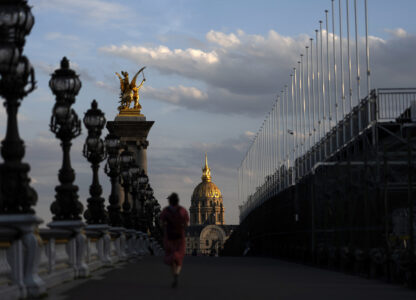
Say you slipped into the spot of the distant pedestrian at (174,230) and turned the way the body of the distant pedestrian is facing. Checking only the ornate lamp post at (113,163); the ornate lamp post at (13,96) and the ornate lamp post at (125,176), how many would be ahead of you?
2

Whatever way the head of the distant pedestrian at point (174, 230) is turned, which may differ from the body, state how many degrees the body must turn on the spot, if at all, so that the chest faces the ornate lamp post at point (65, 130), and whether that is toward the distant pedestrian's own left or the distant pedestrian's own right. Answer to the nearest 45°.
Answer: approximately 45° to the distant pedestrian's own left

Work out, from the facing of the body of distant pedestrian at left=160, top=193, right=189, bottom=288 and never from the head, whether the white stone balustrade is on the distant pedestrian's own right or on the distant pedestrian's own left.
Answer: on the distant pedestrian's own left

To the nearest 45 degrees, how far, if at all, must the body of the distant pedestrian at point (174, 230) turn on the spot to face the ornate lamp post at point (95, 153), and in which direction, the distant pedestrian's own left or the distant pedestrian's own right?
0° — they already face it

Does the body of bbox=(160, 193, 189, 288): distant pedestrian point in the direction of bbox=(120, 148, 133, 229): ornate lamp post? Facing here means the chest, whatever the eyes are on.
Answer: yes

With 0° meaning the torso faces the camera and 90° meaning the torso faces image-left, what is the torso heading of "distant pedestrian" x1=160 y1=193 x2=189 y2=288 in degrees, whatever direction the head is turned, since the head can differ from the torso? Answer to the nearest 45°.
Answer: approximately 180°

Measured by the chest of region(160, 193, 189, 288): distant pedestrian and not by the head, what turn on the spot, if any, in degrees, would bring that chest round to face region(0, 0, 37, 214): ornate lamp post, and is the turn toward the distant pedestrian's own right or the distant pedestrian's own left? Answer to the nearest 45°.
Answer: approximately 135° to the distant pedestrian's own left
